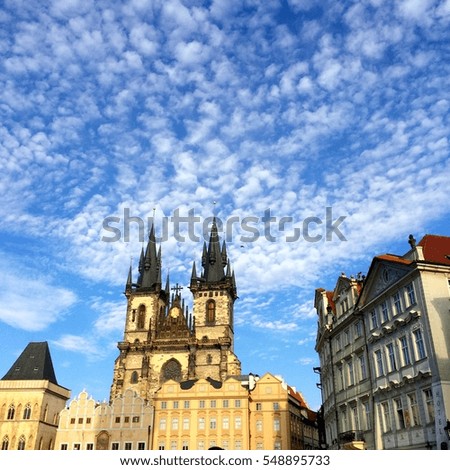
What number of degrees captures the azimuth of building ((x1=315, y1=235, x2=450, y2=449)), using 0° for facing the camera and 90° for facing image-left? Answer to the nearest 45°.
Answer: approximately 45°
